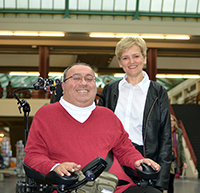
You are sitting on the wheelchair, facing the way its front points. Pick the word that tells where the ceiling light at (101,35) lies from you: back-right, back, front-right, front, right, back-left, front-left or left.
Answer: back-left

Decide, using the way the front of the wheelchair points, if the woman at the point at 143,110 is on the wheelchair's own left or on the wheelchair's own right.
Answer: on the wheelchair's own left

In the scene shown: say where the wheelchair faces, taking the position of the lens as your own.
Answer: facing the viewer and to the right of the viewer

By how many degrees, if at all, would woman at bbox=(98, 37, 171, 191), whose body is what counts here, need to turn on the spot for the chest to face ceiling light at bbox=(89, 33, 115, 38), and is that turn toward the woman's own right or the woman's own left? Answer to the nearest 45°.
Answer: approximately 180°

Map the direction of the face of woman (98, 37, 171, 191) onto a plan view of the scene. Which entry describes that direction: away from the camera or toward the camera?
toward the camera

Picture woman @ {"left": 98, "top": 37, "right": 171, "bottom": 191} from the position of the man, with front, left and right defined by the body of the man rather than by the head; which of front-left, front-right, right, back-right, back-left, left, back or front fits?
left

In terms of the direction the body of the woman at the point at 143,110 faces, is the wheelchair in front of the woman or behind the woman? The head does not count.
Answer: in front

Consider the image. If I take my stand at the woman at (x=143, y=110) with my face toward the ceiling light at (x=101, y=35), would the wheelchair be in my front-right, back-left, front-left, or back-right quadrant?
back-left

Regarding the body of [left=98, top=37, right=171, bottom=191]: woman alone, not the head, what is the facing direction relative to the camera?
toward the camera

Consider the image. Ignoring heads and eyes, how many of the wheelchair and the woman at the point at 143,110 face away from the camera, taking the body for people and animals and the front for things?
0

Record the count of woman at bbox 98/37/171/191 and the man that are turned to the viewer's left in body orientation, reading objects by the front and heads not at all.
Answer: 0

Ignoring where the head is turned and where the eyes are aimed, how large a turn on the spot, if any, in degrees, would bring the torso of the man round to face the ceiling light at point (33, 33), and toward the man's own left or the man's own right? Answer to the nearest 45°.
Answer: approximately 135° to the man's own left

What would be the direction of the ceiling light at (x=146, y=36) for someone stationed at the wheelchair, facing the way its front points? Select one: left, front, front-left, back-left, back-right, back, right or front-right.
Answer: back-left

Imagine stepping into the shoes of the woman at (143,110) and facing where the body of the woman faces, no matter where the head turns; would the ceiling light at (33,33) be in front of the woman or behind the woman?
behind
